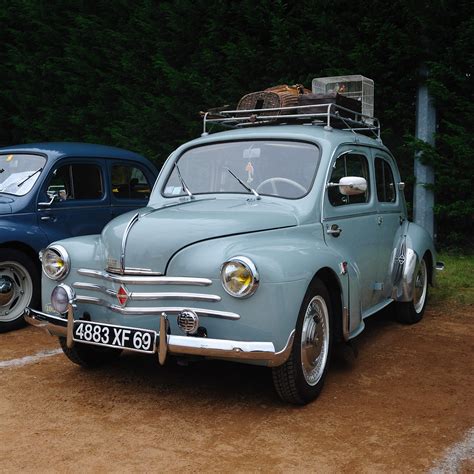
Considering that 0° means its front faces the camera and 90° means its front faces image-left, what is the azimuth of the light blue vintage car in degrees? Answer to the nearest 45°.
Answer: approximately 45°

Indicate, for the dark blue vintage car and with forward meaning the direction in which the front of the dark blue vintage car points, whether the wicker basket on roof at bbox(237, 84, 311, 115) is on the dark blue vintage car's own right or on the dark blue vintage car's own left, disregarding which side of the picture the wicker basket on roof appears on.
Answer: on the dark blue vintage car's own left

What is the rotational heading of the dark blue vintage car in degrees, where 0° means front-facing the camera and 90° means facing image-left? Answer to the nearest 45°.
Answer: approximately 45°

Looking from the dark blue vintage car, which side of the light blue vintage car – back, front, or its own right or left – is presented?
right

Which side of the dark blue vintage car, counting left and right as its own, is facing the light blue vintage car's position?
left
